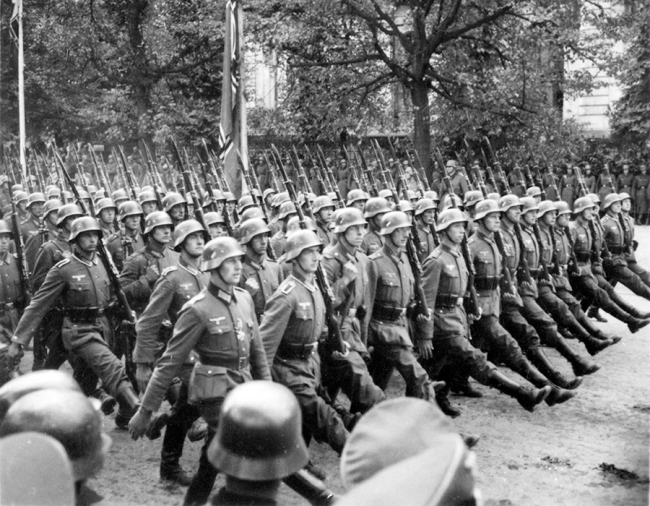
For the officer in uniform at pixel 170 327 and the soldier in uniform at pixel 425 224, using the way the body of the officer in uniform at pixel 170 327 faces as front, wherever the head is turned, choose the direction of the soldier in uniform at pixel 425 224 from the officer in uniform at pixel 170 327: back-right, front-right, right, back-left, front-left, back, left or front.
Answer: left

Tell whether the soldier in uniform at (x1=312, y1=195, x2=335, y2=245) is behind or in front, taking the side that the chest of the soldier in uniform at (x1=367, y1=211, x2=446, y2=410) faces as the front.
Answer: behind

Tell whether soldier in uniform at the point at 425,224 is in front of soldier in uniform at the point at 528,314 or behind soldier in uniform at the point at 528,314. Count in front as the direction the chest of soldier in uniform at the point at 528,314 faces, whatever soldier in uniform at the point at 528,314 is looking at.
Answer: behind

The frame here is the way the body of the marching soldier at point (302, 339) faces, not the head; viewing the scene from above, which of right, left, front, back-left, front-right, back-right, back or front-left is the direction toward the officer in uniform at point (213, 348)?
right
